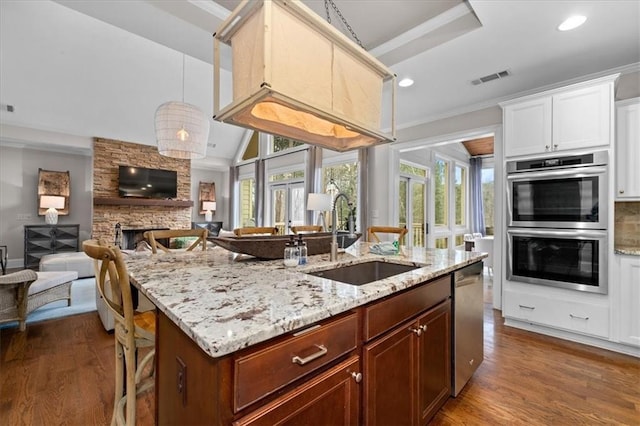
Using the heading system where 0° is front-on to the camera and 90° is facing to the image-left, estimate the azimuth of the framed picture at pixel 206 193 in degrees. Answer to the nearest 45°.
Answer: approximately 0°

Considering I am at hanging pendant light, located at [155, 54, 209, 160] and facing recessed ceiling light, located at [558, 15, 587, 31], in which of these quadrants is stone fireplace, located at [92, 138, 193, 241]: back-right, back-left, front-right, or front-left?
back-left

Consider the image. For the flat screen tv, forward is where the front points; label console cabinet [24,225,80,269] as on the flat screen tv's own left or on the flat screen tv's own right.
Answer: on the flat screen tv's own right

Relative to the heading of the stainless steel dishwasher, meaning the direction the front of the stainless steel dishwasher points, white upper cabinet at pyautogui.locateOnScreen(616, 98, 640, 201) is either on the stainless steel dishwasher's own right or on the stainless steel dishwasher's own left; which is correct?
on the stainless steel dishwasher's own left

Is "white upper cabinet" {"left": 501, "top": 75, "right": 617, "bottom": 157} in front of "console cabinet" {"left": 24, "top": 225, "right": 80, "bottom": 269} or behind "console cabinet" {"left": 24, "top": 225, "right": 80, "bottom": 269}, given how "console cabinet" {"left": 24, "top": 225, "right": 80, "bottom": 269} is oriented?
in front

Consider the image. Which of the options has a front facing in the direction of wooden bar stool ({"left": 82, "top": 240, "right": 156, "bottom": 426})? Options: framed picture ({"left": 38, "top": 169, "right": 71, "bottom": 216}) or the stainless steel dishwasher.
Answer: the framed picture
